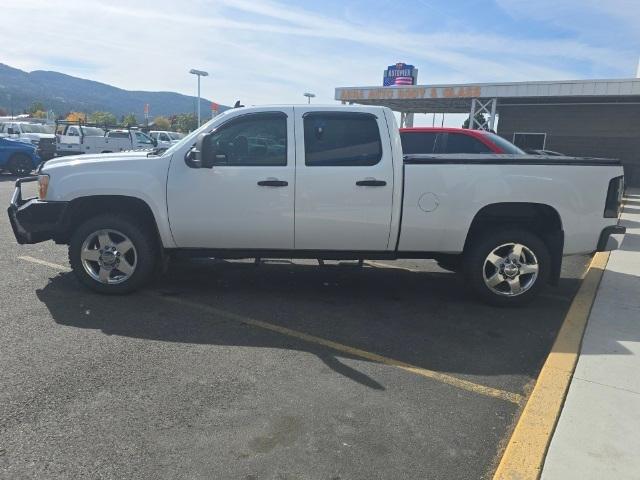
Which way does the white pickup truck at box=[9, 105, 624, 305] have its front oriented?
to the viewer's left

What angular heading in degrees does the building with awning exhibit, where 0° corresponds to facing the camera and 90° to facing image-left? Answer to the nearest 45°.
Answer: approximately 45°

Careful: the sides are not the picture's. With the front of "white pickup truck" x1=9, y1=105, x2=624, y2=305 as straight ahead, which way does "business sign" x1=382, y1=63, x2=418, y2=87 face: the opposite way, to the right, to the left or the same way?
to the left

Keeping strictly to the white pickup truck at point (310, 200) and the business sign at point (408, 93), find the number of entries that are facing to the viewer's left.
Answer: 1

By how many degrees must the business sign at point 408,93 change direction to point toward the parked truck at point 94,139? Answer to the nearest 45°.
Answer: approximately 90° to its right

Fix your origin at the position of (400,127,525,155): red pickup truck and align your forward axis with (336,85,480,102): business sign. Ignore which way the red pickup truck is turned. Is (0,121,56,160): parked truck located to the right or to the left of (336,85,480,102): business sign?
left

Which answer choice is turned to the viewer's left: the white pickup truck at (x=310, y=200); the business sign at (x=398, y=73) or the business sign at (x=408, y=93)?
the white pickup truck

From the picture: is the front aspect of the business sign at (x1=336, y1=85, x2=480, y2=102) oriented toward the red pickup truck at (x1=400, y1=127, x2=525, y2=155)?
yes

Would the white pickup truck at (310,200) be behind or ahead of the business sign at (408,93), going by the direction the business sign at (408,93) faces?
ahead

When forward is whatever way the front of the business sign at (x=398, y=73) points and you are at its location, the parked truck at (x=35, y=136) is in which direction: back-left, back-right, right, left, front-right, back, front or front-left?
front-right

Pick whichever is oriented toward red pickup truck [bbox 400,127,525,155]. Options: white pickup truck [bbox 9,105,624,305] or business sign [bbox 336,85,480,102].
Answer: the business sign

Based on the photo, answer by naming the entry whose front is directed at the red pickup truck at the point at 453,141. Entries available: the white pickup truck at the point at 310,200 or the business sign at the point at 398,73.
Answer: the business sign
